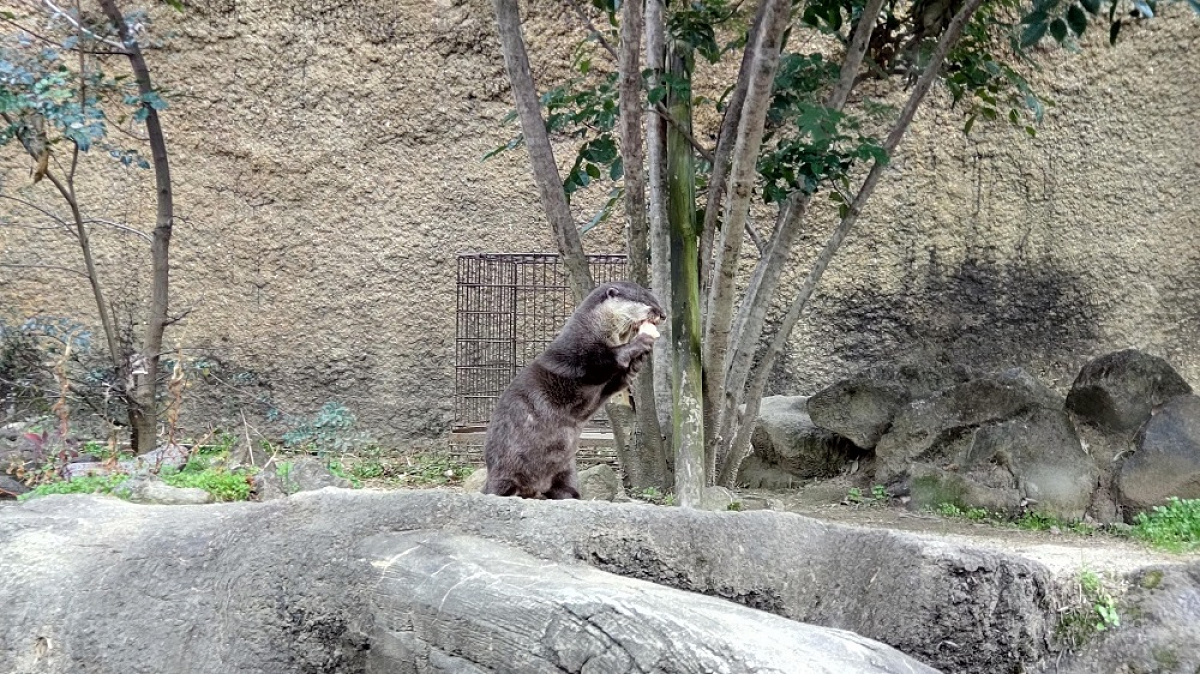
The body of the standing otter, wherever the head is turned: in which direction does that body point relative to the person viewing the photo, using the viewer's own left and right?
facing to the right of the viewer

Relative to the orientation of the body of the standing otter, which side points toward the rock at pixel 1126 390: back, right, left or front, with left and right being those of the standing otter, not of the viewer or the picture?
front

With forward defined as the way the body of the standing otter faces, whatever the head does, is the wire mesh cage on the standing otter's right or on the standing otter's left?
on the standing otter's left

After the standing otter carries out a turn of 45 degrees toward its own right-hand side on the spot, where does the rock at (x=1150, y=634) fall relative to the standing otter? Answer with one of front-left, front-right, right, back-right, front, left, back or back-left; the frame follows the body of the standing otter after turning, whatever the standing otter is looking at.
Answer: front

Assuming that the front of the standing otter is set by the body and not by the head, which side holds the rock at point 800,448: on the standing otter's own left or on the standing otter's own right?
on the standing otter's own left

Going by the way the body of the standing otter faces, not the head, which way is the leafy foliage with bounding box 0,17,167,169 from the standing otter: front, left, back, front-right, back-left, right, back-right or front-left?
back

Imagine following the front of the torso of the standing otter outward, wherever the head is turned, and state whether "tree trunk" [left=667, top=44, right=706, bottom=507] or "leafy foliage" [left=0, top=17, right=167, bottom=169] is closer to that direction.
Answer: the tree trunk

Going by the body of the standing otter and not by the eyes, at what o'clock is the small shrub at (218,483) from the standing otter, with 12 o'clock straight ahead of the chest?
The small shrub is roughly at 6 o'clock from the standing otter.

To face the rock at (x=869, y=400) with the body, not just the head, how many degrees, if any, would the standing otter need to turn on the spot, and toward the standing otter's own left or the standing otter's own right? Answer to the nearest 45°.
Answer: approximately 45° to the standing otter's own left

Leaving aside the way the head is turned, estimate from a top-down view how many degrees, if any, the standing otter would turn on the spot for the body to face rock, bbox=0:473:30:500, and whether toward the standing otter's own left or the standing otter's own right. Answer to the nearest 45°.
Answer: approximately 180°

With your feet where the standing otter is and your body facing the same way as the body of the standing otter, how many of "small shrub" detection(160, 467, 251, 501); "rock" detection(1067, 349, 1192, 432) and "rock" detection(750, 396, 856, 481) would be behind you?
1

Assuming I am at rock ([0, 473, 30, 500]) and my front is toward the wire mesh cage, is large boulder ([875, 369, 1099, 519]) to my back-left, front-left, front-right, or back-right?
front-right
